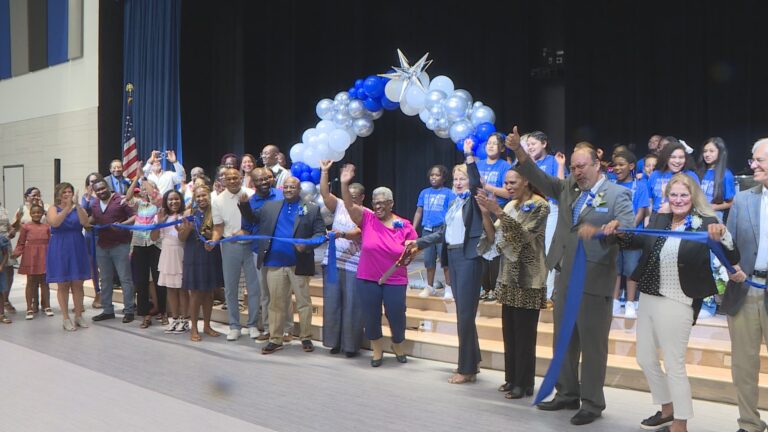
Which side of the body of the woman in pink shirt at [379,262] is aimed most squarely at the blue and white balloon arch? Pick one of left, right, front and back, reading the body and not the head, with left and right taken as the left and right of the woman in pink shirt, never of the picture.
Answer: back

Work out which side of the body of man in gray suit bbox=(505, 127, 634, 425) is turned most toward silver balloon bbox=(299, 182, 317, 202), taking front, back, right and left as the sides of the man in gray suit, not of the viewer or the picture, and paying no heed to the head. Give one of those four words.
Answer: right

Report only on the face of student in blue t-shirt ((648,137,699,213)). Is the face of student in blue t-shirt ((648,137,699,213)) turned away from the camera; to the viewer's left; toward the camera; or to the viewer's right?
toward the camera

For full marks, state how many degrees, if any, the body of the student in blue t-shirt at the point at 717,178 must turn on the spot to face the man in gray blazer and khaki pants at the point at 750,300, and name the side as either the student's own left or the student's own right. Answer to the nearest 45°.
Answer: approximately 45° to the student's own left

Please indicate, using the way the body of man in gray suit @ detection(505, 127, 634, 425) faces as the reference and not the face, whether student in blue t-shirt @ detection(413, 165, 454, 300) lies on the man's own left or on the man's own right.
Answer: on the man's own right

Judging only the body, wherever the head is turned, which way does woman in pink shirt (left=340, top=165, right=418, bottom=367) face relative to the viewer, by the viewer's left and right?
facing the viewer

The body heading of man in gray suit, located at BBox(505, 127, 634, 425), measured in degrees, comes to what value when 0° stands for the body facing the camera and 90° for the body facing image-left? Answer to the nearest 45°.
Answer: approximately 45°

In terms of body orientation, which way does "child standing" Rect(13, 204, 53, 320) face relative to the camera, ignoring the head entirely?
toward the camera

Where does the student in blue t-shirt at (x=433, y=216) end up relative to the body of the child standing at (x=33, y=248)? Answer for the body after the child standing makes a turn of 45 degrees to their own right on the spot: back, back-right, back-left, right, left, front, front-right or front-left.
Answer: left

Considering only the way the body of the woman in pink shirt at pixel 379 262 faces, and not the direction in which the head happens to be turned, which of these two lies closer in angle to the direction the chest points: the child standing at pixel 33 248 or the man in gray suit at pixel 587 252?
the man in gray suit

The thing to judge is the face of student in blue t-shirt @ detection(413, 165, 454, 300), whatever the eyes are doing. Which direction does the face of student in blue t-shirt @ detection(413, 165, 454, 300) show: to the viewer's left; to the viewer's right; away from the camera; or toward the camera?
toward the camera

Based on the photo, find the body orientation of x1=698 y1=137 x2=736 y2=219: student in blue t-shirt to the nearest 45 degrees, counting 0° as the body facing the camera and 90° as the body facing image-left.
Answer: approximately 45°

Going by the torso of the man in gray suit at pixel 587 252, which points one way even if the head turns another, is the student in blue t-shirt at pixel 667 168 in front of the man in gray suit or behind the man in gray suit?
behind
